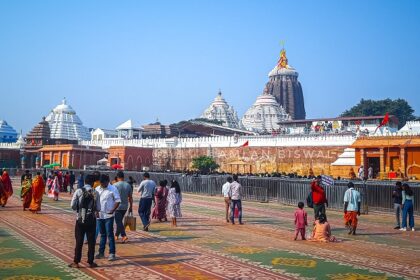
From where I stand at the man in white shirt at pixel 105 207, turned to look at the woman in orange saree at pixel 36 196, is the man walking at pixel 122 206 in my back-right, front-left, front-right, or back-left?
front-right

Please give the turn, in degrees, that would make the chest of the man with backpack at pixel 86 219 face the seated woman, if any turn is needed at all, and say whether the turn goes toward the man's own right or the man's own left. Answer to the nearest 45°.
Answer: approximately 90° to the man's own right

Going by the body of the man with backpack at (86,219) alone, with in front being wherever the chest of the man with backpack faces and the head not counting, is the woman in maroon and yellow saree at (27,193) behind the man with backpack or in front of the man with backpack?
in front

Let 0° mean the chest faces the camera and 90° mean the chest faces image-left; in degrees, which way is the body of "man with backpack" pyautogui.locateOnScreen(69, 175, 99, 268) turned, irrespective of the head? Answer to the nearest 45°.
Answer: approximately 180°

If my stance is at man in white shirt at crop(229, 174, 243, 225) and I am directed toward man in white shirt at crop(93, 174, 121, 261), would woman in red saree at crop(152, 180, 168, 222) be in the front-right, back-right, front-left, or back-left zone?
front-right

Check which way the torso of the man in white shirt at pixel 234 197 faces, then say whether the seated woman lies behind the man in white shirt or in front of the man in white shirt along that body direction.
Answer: behind

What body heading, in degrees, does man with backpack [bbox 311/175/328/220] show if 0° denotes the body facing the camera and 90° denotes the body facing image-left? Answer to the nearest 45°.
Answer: approximately 225°

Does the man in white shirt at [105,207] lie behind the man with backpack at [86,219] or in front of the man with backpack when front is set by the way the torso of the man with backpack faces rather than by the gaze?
in front
